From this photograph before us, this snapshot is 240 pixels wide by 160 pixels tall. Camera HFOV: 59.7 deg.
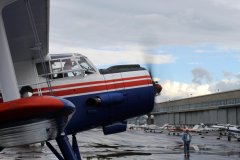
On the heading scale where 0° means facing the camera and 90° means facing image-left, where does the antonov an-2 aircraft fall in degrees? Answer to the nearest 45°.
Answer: approximately 270°
